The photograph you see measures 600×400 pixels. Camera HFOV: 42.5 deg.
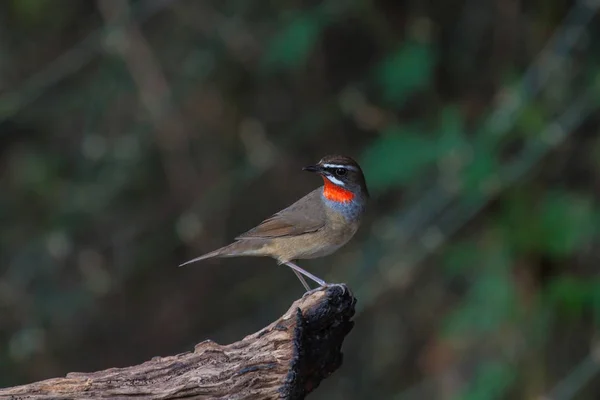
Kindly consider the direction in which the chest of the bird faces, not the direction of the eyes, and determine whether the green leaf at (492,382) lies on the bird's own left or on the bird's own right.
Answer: on the bird's own left

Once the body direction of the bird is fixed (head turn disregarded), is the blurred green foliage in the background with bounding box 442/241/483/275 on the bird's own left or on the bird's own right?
on the bird's own left

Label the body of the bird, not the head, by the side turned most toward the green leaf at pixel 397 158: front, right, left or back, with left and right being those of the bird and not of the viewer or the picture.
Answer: left

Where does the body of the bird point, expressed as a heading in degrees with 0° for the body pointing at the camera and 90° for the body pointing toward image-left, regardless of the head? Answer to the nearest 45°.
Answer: approximately 270°

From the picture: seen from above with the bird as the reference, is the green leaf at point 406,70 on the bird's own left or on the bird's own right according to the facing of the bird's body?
on the bird's own left

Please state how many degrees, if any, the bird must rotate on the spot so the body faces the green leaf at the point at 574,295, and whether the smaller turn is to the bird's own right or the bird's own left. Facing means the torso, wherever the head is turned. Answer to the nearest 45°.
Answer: approximately 45° to the bird's own left

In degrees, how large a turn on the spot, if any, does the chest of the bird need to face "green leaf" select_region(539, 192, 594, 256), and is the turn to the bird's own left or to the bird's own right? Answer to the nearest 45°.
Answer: approximately 45° to the bird's own left

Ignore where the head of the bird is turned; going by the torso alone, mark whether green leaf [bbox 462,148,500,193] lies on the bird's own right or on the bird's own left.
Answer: on the bird's own left
